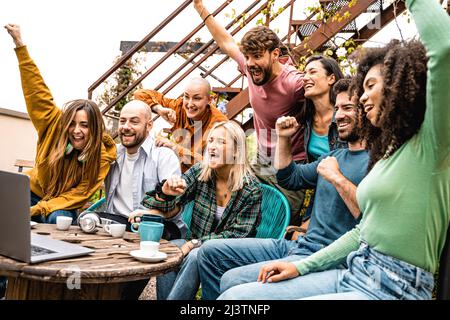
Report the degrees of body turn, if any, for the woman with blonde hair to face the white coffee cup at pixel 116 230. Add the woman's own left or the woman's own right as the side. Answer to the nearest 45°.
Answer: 0° — they already face it

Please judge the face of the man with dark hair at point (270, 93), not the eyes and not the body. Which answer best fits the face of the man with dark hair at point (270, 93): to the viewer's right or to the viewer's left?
to the viewer's left

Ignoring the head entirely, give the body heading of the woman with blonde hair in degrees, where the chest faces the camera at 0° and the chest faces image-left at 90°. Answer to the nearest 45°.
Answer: approximately 45°

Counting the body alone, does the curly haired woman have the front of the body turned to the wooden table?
yes

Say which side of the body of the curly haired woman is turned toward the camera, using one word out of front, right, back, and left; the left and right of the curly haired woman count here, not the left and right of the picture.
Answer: left

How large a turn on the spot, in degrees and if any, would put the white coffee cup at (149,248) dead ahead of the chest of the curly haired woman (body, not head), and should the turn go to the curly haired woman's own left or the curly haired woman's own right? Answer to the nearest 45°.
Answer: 0° — they already face it

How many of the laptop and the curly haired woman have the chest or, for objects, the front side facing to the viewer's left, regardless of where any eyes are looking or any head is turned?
1

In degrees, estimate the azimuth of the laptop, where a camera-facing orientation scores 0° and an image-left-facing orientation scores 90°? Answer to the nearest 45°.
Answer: approximately 225°

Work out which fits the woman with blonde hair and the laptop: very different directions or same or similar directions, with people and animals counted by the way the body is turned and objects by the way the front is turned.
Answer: very different directions
